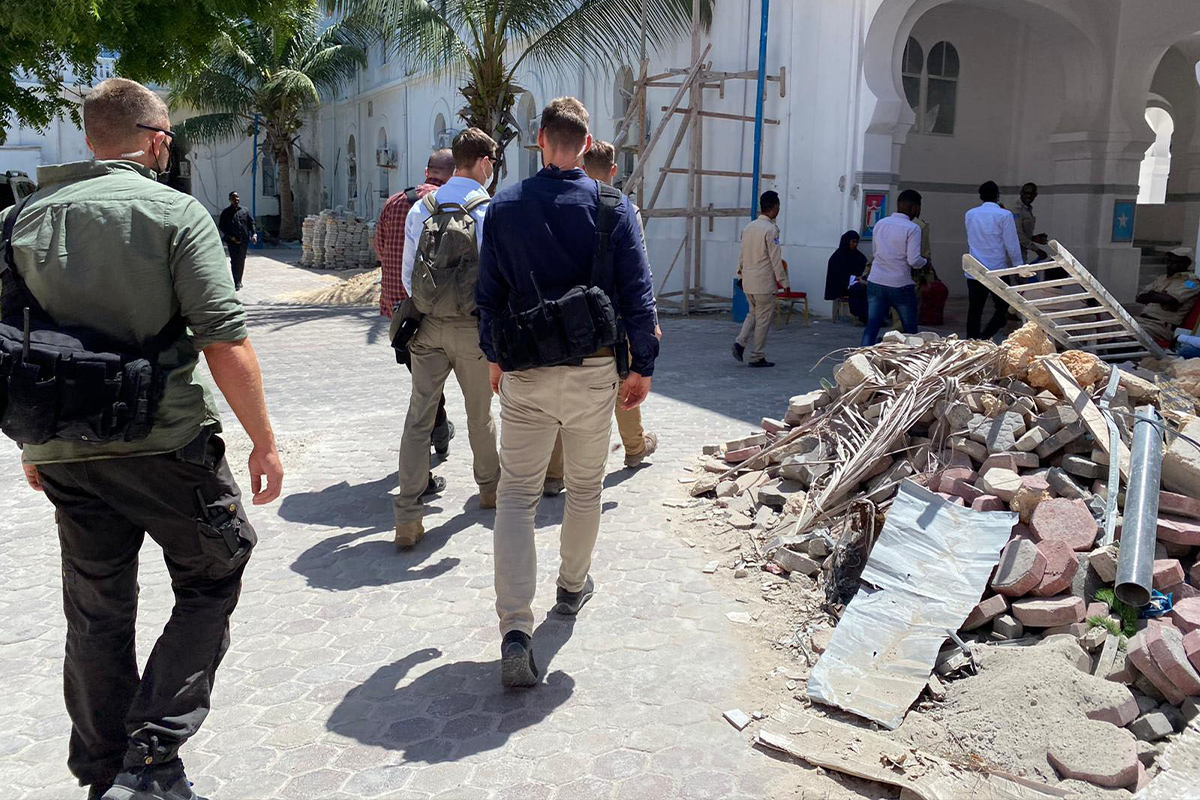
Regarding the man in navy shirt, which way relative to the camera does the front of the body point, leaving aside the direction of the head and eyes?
away from the camera

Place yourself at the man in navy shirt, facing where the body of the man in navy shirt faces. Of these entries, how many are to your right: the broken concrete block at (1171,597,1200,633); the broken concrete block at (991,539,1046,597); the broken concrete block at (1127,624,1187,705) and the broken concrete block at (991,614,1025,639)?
4

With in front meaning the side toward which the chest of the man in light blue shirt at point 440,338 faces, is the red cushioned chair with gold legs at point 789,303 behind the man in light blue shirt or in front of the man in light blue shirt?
in front

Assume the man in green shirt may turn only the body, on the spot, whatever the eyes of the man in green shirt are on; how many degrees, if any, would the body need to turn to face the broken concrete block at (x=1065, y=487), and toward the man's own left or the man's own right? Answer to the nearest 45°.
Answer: approximately 45° to the man's own right

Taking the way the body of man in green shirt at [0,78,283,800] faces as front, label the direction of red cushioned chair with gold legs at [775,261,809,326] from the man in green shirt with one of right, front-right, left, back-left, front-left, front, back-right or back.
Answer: front

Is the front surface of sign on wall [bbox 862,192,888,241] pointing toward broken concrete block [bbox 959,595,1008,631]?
yes

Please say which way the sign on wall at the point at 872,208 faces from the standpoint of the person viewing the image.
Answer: facing the viewer

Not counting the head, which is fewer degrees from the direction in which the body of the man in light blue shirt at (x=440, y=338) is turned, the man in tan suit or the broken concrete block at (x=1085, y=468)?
the man in tan suit

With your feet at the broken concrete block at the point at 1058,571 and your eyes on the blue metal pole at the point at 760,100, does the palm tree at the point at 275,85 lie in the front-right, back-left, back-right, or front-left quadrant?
front-left

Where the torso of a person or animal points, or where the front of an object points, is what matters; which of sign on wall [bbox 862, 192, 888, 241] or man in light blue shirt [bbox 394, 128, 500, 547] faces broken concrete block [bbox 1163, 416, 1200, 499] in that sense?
the sign on wall

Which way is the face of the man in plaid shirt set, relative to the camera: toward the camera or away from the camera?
away from the camera

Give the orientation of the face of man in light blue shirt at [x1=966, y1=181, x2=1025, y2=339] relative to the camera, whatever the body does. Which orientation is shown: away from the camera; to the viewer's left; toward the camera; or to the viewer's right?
away from the camera

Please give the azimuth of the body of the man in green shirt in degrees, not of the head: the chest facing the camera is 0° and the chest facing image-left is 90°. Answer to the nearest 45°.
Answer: approximately 225°

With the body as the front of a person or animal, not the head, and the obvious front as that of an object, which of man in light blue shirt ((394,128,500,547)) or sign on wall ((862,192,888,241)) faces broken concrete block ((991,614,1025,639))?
the sign on wall

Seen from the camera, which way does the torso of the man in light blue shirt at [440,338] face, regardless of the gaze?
away from the camera

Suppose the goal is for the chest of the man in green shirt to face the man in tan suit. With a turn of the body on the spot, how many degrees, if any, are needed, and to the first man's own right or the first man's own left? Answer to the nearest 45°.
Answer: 0° — they already face them

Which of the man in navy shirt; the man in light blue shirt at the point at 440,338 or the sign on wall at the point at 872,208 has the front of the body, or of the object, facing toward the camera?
the sign on wall

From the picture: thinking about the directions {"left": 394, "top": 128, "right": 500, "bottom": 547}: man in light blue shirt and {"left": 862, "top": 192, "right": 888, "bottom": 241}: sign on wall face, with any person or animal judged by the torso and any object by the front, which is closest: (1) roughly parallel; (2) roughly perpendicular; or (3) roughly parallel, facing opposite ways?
roughly parallel, facing opposite ways
